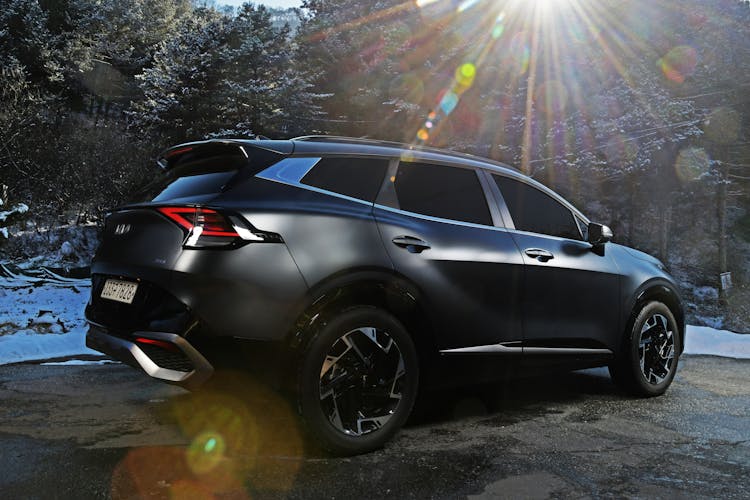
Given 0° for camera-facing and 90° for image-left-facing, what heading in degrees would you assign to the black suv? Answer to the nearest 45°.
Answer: approximately 225°
